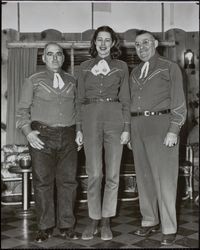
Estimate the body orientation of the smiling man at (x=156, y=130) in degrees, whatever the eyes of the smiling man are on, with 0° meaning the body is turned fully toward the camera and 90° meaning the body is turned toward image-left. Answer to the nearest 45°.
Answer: approximately 45°

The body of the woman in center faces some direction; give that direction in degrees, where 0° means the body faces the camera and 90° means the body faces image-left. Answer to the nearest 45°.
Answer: approximately 0°

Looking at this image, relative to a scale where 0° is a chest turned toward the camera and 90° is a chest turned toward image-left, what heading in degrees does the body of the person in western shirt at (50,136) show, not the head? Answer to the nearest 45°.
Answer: approximately 0°

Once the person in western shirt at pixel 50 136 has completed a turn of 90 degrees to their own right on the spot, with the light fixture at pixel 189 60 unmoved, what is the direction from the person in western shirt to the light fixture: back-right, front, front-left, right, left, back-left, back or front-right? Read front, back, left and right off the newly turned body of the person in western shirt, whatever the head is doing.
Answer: back-right

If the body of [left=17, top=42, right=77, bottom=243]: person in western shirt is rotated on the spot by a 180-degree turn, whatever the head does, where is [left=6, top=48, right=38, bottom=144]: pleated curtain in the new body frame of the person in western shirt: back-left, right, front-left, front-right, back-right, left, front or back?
front

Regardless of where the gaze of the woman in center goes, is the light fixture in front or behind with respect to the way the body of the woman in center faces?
behind

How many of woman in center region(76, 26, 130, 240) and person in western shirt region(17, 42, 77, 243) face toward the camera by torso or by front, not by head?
2
